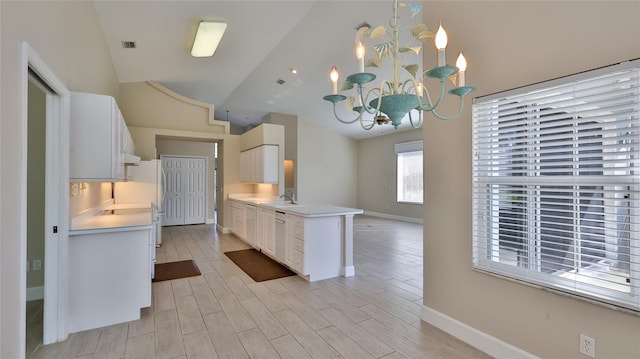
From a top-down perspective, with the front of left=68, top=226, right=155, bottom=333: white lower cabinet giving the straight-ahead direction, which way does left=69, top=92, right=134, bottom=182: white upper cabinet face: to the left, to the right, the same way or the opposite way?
the same way

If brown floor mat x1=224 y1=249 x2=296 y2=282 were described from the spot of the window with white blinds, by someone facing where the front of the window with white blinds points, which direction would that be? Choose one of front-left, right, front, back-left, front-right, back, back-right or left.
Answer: front-right

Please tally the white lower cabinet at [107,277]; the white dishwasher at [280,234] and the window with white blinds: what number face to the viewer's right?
1

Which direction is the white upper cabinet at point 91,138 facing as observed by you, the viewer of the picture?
facing to the right of the viewer

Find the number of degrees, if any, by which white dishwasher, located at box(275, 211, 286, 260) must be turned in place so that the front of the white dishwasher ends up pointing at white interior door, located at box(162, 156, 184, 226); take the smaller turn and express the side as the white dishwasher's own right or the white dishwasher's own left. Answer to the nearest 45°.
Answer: approximately 90° to the white dishwasher's own right

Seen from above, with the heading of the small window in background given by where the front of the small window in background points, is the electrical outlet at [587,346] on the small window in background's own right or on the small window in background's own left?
on the small window in background's own left

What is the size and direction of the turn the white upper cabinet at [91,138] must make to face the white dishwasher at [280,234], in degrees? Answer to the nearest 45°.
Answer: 0° — it already faces it

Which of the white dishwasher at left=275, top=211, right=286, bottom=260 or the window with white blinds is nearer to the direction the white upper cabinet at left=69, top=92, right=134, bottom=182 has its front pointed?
the white dishwasher

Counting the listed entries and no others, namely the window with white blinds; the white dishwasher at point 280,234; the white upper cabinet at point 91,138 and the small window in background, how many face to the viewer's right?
1

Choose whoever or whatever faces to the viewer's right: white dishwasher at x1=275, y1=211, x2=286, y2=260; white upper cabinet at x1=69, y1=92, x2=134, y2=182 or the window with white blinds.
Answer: the white upper cabinet

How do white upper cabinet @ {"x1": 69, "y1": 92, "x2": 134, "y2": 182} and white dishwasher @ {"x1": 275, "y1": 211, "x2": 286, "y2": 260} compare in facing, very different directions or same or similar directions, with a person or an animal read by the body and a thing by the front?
very different directions

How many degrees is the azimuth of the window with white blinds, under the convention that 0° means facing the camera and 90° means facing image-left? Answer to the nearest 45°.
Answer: approximately 45°

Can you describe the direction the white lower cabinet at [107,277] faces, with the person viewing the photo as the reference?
facing to the right of the viewer

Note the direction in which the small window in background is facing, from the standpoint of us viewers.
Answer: facing the viewer and to the left of the viewer

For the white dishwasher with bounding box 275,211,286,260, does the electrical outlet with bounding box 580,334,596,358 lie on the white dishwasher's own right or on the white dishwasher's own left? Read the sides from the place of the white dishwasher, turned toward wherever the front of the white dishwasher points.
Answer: on the white dishwasher's own left
